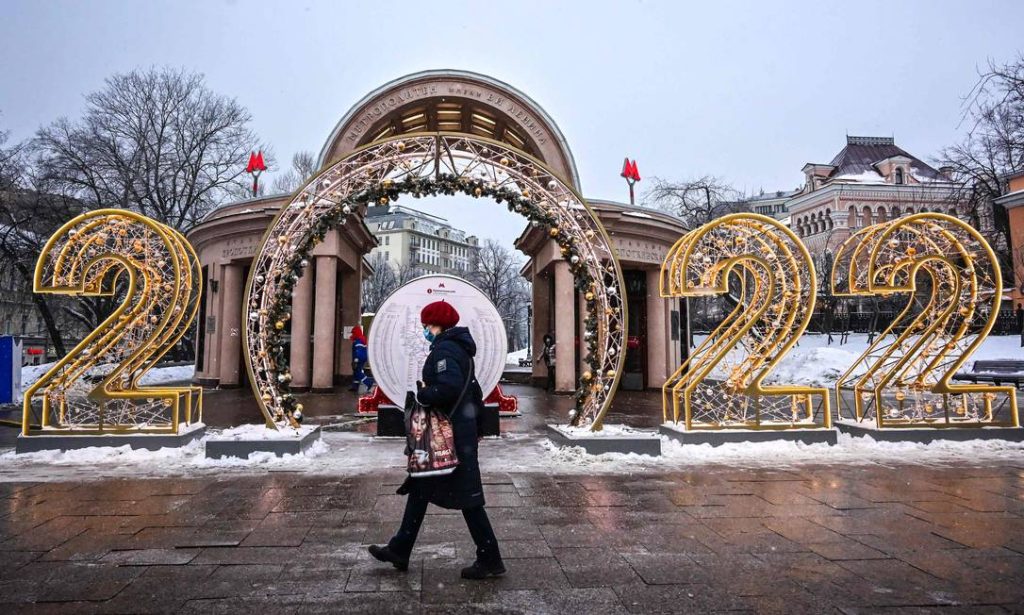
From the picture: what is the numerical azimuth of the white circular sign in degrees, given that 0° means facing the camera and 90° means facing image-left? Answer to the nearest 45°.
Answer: approximately 0°

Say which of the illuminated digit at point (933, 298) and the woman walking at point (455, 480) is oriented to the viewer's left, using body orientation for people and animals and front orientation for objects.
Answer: the woman walking

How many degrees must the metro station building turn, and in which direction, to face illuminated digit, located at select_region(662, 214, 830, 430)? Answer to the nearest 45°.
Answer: approximately 45° to its left

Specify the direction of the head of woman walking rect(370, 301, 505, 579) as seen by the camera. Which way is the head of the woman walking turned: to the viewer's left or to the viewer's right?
to the viewer's left

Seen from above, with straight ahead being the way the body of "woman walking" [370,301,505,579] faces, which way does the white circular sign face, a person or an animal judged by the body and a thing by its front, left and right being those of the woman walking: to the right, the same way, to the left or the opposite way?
to the left

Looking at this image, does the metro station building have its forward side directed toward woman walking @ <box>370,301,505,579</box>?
yes

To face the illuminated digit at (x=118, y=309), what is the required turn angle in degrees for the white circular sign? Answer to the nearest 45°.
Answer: approximately 45° to its right

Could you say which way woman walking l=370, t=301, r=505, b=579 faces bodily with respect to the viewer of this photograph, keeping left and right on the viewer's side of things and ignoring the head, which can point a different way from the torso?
facing to the left of the viewer

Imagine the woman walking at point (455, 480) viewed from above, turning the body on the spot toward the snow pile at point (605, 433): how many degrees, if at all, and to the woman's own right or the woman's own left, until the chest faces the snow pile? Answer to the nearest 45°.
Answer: approximately 135° to the woman's own right

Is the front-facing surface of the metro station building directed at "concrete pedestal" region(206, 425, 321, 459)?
yes

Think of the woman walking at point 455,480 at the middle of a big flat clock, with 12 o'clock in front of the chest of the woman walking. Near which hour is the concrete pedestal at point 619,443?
The concrete pedestal is roughly at 4 o'clock from the woman walking.

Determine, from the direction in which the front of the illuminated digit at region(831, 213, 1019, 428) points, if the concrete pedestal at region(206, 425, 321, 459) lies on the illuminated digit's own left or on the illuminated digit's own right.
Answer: on the illuminated digit's own right

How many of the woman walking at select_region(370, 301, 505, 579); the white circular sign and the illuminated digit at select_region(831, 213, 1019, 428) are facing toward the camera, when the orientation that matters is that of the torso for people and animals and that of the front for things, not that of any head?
2
